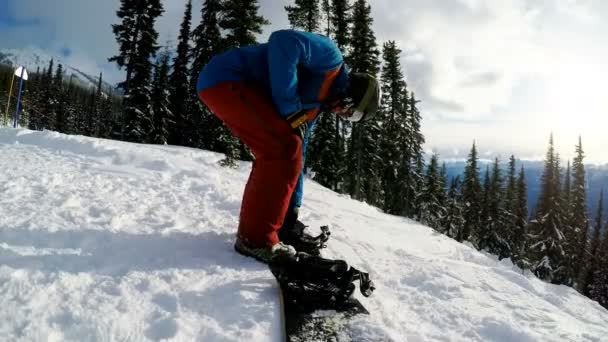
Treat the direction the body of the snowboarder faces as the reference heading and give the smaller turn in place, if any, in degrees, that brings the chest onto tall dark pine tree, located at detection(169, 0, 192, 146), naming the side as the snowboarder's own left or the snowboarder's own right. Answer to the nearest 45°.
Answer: approximately 90° to the snowboarder's own left

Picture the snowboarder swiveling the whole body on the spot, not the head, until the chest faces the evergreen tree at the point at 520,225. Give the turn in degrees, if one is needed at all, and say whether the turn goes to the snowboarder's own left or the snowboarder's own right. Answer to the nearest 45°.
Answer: approximately 45° to the snowboarder's own left

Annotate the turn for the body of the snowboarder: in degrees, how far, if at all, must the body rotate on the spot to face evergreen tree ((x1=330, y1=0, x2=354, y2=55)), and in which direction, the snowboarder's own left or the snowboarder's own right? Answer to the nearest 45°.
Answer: approximately 90° to the snowboarder's own left

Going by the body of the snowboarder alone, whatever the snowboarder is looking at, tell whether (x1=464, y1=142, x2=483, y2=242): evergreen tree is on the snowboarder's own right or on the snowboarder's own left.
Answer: on the snowboarder's own left

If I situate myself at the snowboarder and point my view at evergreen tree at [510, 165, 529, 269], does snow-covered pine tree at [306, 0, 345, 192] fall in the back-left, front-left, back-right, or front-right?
front-left

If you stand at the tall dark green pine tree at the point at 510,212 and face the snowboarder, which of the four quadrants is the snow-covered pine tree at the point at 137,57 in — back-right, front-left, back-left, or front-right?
front-right

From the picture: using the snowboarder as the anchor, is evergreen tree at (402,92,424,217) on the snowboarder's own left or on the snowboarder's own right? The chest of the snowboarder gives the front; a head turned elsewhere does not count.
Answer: on the snowboarder's own left

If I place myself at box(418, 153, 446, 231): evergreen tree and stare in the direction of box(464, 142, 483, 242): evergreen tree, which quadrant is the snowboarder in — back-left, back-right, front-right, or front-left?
back-right

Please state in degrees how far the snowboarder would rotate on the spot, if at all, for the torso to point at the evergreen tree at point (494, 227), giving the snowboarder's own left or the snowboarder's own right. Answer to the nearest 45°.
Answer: approximately 45° to the snowboarder's own left

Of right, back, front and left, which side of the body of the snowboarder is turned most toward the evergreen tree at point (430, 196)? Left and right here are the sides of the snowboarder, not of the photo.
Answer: left

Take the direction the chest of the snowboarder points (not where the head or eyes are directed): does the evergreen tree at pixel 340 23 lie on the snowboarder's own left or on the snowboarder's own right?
on the snowboarder's own left

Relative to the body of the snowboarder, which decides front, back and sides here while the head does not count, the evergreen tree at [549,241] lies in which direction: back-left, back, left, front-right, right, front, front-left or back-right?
front-left

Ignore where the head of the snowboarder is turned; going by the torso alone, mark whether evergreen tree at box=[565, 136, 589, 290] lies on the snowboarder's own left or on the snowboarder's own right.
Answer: on the snowboarder's own left

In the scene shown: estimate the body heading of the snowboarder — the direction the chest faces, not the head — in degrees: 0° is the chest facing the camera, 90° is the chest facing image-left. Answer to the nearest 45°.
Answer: approximately 270°

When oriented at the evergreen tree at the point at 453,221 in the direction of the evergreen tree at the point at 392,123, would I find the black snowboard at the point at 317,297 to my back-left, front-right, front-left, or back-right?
front-left

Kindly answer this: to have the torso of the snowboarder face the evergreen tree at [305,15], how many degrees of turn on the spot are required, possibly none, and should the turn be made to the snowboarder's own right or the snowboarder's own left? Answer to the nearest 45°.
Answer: approximately 90° to the snowboarder's own left

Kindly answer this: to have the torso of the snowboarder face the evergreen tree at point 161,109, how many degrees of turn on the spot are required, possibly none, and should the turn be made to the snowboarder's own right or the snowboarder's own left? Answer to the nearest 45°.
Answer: approximately 90° to the snowboarder's own left

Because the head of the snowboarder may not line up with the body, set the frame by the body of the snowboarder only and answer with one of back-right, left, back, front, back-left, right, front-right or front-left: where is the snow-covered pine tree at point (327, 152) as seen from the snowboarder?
left
